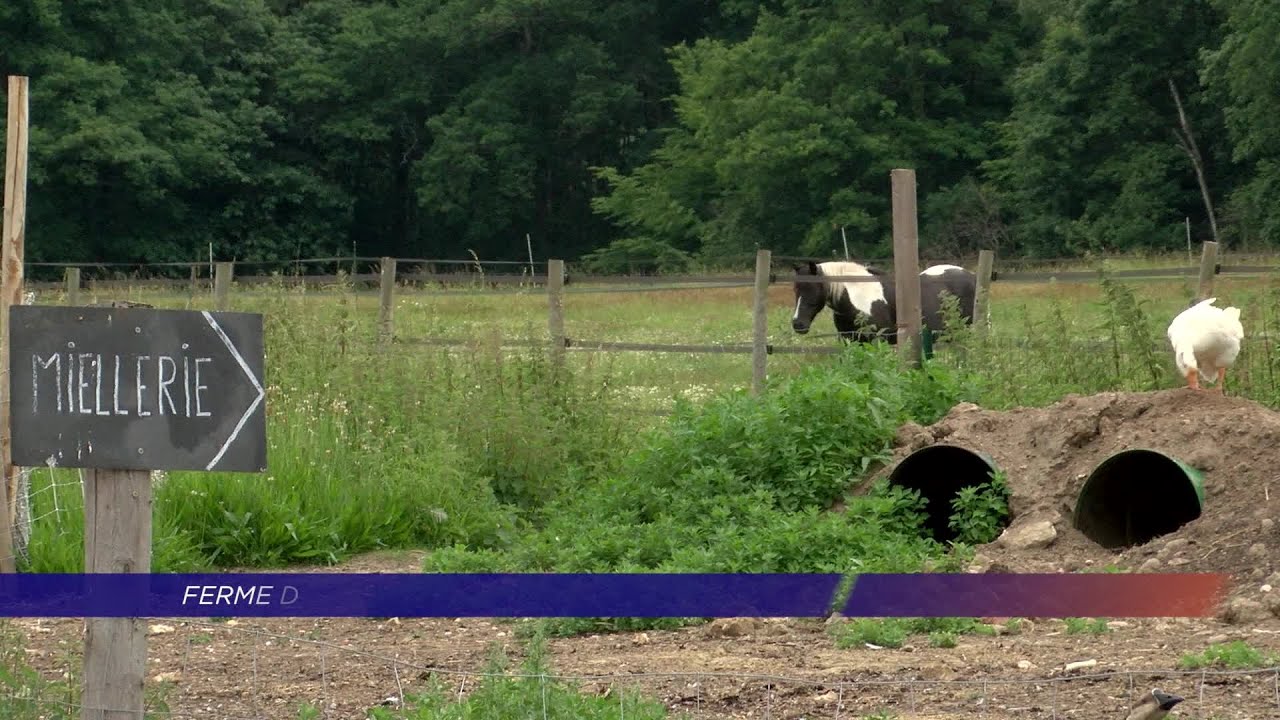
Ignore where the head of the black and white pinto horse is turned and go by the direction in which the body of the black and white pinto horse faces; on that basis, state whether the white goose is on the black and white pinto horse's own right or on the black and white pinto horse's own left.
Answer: on the black and white pinto horse's own left

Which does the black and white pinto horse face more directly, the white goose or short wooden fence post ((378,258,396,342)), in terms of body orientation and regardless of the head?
the short wooden fence post

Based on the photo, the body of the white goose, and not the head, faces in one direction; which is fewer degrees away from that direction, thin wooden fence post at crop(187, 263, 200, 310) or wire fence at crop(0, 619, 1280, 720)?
the thin wooden fence post

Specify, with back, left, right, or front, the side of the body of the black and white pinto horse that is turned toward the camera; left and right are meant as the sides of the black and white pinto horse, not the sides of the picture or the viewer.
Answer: left

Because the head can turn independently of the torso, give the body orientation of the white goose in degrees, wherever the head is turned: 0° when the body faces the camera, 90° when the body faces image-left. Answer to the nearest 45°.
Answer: approximately 180°

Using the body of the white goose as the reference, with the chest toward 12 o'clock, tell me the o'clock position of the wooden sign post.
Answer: The wooden sign post is roughly at 7 o'clock from the white goose.

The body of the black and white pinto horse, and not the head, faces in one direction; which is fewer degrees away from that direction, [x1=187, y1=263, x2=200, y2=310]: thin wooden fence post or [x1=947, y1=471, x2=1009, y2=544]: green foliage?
the thin wooden fence post

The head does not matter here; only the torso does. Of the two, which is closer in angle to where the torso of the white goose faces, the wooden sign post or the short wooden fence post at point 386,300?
the short wooden fence post

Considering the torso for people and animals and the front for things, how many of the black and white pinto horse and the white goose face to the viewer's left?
1

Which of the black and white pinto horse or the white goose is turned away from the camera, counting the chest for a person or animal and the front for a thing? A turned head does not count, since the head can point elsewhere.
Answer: the white goose

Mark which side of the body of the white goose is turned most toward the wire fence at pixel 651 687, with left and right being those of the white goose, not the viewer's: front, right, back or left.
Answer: back

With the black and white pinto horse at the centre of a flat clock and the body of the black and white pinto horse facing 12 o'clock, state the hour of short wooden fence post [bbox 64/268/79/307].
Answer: The short wooden fence post is roughly at 12 o'clock from the black and white pinto horse.

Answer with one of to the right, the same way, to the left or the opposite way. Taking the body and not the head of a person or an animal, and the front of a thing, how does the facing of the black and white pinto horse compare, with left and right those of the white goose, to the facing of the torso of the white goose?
to the left
